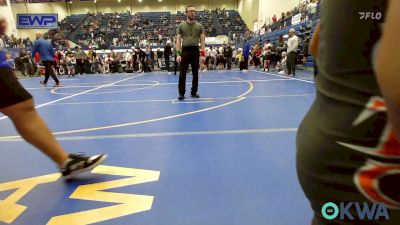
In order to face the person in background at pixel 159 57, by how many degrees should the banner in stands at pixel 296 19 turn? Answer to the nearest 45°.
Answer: approximately 45° to its right

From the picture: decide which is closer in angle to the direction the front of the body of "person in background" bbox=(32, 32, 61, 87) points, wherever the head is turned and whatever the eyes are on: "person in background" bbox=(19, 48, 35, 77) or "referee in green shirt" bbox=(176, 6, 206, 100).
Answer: the person in background

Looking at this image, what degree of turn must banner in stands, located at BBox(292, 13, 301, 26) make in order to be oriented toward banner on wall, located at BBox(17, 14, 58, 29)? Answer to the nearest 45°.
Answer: approximately 45° to its right

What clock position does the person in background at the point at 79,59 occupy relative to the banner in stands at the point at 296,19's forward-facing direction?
The person in background is roughly at 1 o'clock from the banner in stands.

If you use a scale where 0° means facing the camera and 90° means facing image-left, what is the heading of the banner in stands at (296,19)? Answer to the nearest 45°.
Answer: approximately 45°

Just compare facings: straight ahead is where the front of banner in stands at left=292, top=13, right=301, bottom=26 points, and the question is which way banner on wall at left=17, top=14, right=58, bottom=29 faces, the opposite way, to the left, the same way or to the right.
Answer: to the left

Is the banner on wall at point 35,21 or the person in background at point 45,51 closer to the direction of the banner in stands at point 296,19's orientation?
the person in background

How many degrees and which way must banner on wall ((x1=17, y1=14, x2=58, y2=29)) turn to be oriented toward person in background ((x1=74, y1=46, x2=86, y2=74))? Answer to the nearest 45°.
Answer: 0° — it already faces them
